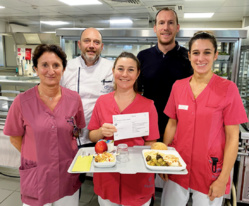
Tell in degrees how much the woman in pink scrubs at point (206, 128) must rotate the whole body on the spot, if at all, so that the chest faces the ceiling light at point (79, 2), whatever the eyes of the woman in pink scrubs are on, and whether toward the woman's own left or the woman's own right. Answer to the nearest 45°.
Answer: approximately 90° to the woman's own right

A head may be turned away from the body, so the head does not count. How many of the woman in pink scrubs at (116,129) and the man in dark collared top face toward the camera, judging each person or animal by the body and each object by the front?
2

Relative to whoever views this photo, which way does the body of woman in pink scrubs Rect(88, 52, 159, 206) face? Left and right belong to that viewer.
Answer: facing the viewer

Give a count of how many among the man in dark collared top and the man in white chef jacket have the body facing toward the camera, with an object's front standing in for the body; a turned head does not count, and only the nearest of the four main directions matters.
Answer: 2

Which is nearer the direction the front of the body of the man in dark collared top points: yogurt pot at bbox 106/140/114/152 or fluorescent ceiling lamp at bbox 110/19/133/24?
the yogurt pot

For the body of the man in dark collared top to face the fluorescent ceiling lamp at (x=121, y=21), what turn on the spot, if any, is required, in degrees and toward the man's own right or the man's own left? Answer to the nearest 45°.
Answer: approximately 180°

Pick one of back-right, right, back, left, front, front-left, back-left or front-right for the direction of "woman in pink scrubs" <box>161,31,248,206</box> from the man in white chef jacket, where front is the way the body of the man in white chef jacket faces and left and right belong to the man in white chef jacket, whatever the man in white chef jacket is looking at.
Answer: front-left

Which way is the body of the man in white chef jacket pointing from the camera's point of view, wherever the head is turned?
toward the camera

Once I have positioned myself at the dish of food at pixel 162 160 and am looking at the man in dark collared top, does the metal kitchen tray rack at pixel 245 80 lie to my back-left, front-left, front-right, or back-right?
front-right

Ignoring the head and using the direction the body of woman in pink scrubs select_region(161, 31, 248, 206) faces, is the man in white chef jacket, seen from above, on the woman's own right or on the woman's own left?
on the woman's own right

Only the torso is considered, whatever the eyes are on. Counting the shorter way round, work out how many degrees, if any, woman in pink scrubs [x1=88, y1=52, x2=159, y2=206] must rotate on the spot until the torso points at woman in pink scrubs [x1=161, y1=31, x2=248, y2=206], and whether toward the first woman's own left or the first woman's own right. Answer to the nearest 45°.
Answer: approximately 90° to the first woman's own left

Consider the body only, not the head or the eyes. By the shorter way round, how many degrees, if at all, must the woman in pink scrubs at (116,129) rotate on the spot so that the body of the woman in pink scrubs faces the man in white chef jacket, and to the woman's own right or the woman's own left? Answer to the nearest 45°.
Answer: approximately 135° to the woman's own right

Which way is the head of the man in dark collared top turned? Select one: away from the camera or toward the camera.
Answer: toward the camera

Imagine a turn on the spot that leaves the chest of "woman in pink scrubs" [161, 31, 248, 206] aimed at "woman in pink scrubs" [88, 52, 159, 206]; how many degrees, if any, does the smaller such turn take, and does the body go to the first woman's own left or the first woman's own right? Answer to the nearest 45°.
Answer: approximately 45° to the first woman's own right

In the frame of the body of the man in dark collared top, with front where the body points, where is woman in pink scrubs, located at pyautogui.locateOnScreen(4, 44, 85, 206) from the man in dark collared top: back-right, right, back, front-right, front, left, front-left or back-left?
front-right
